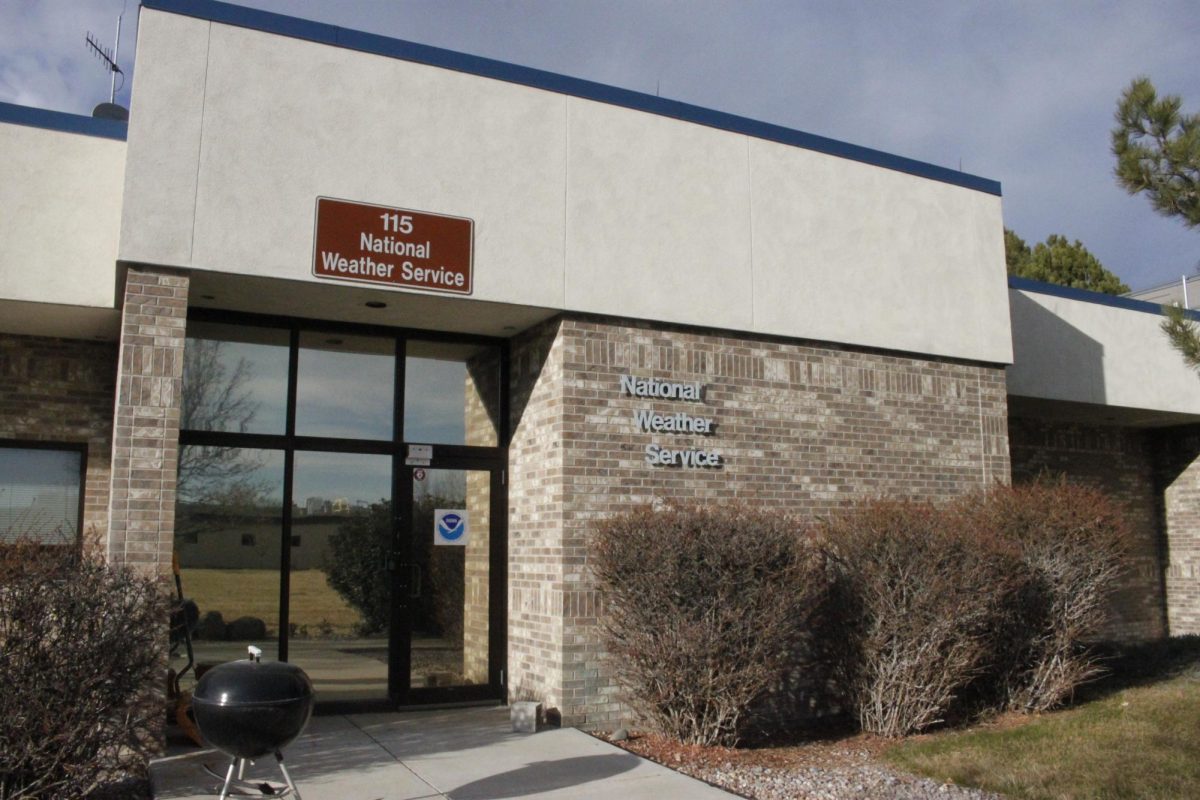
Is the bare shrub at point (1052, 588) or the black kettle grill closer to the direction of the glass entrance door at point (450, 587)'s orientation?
the black kettle grill

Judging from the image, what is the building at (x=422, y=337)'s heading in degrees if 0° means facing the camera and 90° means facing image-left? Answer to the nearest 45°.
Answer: approximately 315°

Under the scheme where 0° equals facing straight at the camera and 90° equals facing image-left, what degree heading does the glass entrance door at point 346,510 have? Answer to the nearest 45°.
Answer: approximately 0°

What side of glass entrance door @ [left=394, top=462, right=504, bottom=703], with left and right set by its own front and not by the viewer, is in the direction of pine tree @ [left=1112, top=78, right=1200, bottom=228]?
left

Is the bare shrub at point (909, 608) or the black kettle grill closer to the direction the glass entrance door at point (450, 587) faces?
the black kettle grill

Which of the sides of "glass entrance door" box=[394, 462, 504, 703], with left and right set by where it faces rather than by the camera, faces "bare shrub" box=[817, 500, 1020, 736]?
left

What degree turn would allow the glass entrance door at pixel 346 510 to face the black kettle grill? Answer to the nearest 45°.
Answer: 0° — it already faces it

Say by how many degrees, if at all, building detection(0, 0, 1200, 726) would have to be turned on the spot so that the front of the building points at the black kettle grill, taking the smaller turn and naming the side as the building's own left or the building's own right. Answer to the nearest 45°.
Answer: approximately 45° to the building's own right

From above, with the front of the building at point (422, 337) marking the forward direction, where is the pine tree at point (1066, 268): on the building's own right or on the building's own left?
on the building's own left

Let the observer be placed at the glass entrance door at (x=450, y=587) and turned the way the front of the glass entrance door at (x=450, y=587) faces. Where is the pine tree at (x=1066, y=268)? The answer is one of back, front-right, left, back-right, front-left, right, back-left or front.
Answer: back-left
